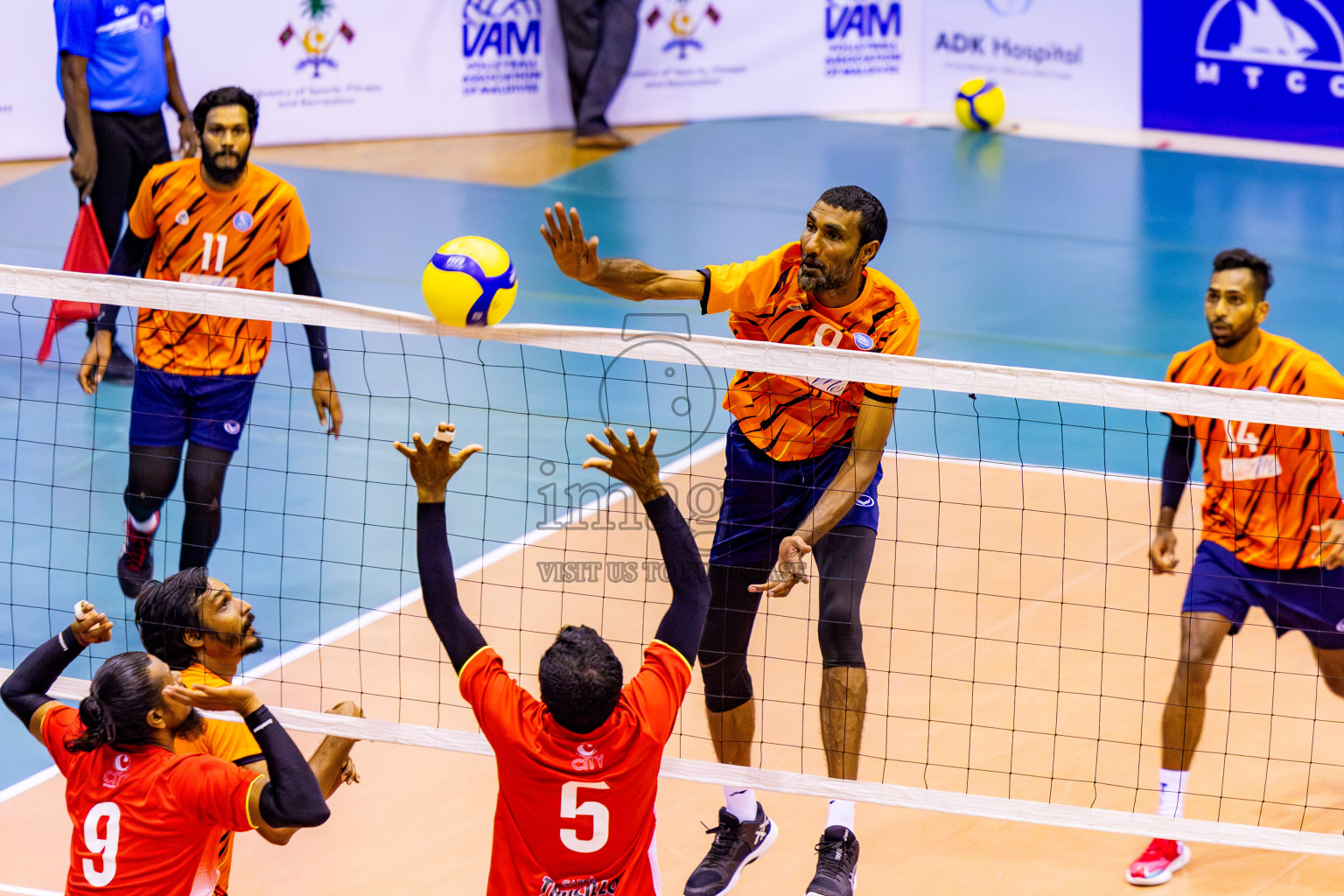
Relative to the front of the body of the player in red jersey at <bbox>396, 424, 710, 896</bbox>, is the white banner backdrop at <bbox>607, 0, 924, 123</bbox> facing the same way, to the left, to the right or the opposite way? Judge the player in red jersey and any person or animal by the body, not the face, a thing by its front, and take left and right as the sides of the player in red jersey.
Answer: the opposite way

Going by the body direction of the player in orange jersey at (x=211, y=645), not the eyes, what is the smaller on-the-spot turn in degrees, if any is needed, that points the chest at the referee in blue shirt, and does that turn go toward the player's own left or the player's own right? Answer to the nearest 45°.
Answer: approximately 90° to the player's own left

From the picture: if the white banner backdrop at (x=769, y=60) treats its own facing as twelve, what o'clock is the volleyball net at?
The volleyball net is roughly at 12 o'clock from the white banner backdrop.

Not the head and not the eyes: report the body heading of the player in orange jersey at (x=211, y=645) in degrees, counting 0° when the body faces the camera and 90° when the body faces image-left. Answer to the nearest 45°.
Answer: approximately 270°

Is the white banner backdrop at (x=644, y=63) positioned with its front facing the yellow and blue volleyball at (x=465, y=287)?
yes

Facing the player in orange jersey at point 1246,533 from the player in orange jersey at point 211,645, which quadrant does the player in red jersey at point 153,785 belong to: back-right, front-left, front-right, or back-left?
back-right

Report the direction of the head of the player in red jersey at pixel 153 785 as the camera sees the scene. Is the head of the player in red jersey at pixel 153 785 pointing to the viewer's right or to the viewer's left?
to the viewer's right

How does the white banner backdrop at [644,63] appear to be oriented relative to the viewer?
toward the camera

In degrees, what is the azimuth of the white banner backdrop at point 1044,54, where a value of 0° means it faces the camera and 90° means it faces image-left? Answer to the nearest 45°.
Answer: approximately 0°

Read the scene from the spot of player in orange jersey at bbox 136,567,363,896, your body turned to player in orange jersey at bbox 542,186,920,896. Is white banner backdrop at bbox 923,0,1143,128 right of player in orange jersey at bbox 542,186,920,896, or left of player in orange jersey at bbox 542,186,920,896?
left

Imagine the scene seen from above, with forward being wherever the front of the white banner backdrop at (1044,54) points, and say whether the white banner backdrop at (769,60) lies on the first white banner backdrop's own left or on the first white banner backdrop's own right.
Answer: on the first white banner backdrop's own right

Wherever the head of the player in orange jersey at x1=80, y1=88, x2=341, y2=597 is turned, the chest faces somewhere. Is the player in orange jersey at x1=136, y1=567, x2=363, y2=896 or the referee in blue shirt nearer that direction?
the player in orange jersey

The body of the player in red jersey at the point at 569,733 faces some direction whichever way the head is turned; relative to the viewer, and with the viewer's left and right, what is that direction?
facing away from the viewer

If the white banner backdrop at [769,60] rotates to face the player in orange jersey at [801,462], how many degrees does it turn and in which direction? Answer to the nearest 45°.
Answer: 0° — it already faces them

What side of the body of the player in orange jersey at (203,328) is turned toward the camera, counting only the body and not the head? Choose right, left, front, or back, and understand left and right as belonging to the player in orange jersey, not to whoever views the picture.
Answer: front

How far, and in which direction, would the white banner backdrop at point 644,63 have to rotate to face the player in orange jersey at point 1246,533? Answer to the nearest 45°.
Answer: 0° — it already faces them

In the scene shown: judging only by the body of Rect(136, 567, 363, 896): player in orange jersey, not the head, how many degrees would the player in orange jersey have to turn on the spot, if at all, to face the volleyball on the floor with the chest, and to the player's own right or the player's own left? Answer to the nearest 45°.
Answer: approximately 45° to the player's own left

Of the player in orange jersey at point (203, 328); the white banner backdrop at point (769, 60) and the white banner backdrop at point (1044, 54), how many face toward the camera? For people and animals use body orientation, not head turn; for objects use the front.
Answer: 3
